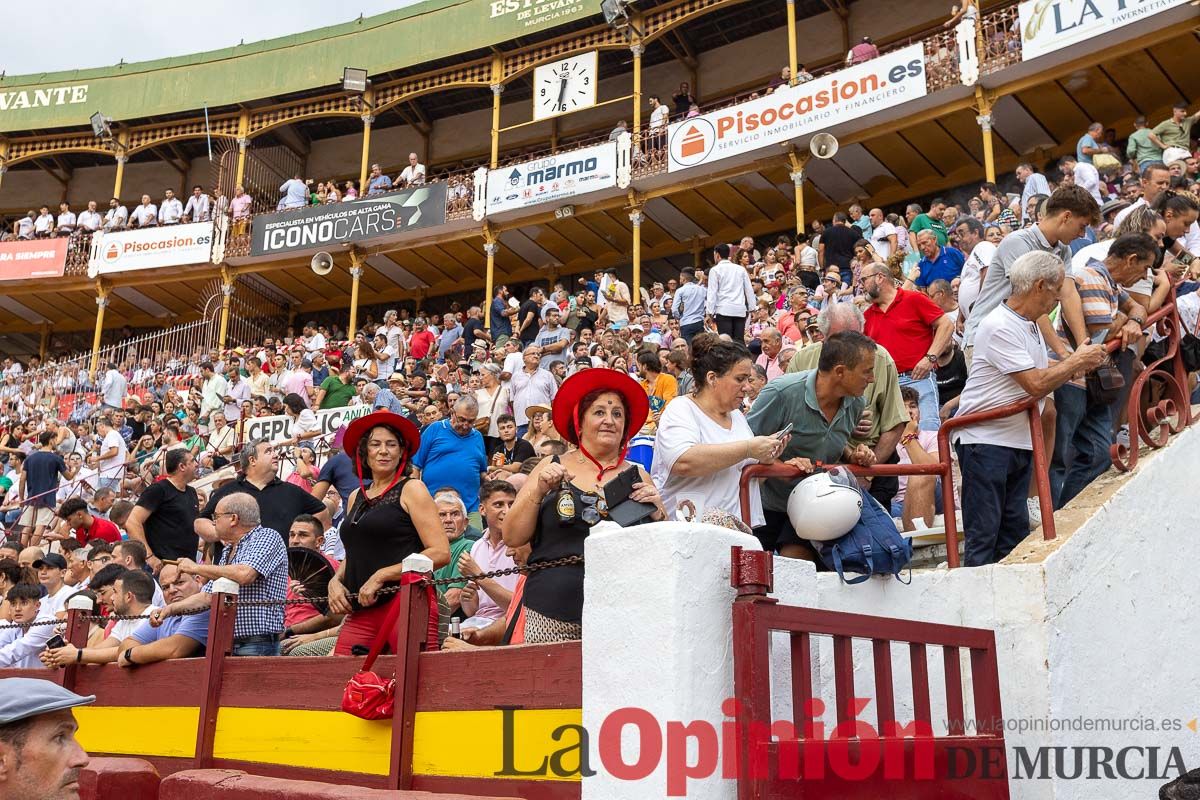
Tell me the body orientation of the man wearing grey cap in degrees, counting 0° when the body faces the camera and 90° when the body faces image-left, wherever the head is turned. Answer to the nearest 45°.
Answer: approximately 270°

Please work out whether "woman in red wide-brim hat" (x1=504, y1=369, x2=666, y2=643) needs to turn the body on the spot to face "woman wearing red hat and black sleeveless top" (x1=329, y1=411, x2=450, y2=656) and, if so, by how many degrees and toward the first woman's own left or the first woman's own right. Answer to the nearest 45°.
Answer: approximately 135° to the first woman's own right

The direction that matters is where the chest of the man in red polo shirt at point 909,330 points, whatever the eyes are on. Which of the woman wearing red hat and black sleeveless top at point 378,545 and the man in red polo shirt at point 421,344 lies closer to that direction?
the woman wearing red hat and black sleeveless top

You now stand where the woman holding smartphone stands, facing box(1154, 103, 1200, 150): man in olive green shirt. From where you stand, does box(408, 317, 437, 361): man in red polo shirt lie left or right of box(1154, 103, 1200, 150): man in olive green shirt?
left

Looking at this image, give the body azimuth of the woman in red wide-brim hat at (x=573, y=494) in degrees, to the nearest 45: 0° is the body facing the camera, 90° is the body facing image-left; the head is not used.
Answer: approximately 0°
